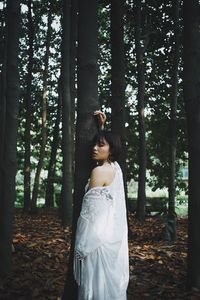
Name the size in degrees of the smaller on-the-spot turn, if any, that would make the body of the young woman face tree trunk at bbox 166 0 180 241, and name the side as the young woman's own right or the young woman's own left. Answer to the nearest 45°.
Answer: approximately 45° to the young woman's own right

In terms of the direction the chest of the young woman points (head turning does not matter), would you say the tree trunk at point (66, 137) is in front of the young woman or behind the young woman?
in front

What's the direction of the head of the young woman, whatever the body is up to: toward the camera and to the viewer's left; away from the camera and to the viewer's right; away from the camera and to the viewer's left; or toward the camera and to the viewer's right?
toward the camera and to the viewer's left

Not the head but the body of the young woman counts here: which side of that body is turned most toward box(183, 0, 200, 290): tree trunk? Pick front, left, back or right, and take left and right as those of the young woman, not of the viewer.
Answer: right

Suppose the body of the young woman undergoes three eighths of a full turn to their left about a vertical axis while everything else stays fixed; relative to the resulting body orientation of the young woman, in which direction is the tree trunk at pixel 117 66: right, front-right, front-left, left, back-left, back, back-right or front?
back

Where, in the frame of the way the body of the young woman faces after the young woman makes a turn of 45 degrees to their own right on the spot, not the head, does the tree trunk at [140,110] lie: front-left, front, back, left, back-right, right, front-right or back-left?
front

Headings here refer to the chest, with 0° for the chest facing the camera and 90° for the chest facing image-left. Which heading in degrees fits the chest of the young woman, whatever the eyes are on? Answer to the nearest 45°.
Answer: approximately 135°
